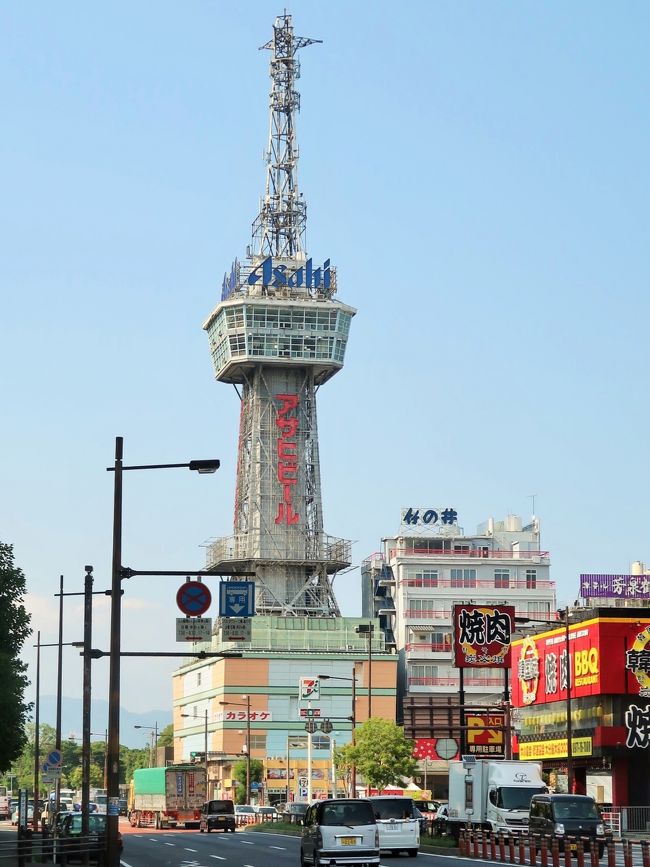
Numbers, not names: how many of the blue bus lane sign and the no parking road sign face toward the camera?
2

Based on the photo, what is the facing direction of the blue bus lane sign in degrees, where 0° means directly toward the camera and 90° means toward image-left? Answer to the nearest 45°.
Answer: approximately 0°

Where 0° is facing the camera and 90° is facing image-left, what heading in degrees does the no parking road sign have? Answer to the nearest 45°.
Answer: approximately 0°
